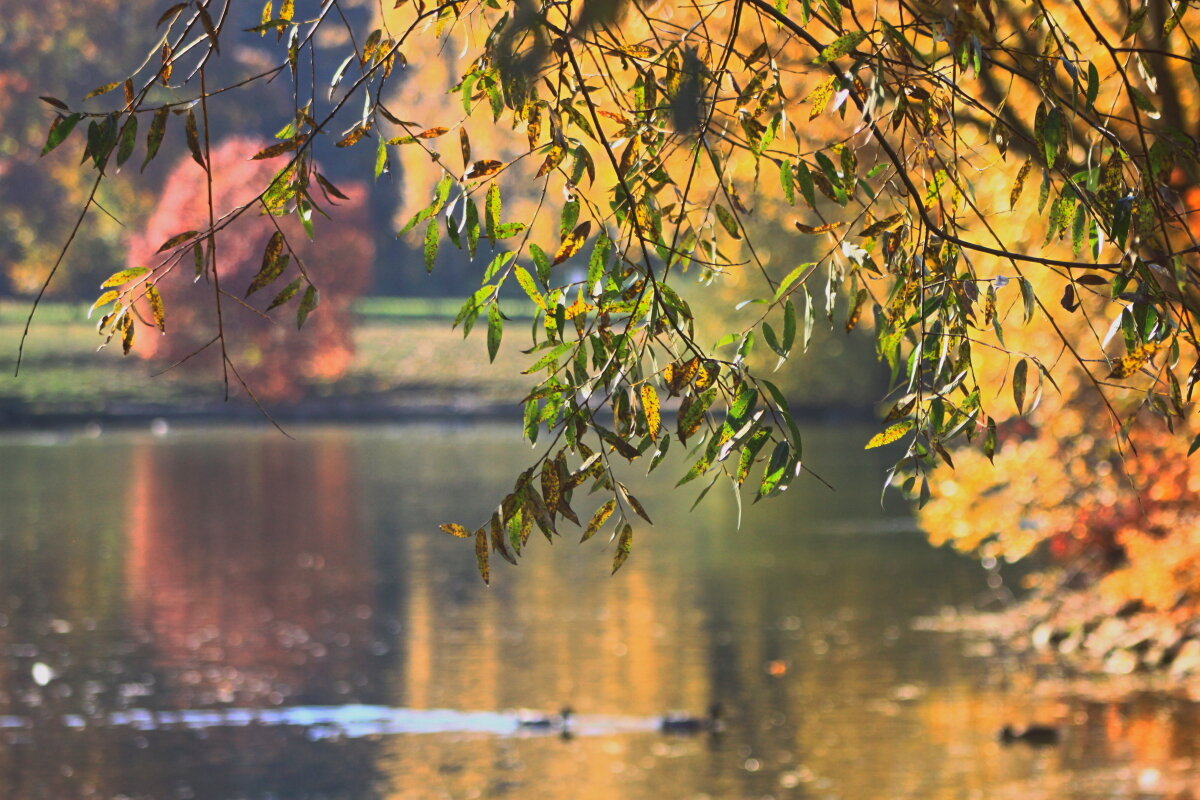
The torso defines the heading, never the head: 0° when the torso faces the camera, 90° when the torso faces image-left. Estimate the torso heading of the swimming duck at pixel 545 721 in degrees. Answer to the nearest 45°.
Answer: approximately 270°

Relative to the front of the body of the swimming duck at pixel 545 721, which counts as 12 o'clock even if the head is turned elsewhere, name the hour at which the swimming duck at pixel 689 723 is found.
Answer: the swimming duck at pixel 689 723 is roughly at 12 o'clock from the swimming duck at pixel 545 721.

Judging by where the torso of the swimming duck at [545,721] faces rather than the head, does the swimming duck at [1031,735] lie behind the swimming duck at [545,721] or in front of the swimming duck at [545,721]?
in front

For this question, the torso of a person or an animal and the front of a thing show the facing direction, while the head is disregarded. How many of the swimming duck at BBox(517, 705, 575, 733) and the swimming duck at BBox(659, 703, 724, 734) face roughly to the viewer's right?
2

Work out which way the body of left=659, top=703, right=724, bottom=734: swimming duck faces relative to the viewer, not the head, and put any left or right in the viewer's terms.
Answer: facing to the right of the viewer

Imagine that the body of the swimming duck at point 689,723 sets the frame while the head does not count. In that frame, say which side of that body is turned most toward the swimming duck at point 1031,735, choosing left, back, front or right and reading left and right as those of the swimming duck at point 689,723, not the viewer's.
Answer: front

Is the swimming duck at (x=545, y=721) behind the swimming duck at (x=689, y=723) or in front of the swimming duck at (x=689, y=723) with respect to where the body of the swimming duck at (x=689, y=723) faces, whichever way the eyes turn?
behind
